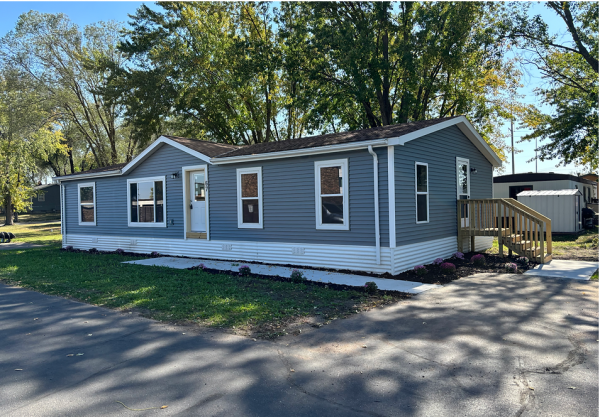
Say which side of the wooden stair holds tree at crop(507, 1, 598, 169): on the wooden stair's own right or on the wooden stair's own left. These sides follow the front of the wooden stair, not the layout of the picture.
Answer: on the wooden stair's own left

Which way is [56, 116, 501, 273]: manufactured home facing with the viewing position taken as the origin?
facing the viewer and to the left of the viewer

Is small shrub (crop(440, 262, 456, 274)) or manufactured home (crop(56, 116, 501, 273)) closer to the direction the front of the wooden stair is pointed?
the small shrub

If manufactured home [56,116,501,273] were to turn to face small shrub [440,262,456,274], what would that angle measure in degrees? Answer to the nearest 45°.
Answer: approximately 90° to its left

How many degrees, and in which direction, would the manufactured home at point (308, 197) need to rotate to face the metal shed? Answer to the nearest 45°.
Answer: approximately 180°

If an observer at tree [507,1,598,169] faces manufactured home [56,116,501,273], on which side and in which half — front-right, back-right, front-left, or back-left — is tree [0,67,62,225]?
front-right

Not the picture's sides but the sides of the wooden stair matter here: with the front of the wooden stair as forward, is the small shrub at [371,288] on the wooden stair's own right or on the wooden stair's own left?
on the wooden stair's own right

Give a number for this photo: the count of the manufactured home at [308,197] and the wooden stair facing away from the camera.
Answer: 0

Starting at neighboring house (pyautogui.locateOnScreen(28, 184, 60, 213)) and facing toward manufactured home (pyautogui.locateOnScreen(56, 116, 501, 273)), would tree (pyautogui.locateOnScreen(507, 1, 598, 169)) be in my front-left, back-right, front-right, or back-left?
front-left

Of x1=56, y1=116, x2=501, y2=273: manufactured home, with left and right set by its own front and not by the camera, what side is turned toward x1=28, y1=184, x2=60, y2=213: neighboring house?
right

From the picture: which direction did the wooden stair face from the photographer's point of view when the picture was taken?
facing the viewer and to the right of the viewer
